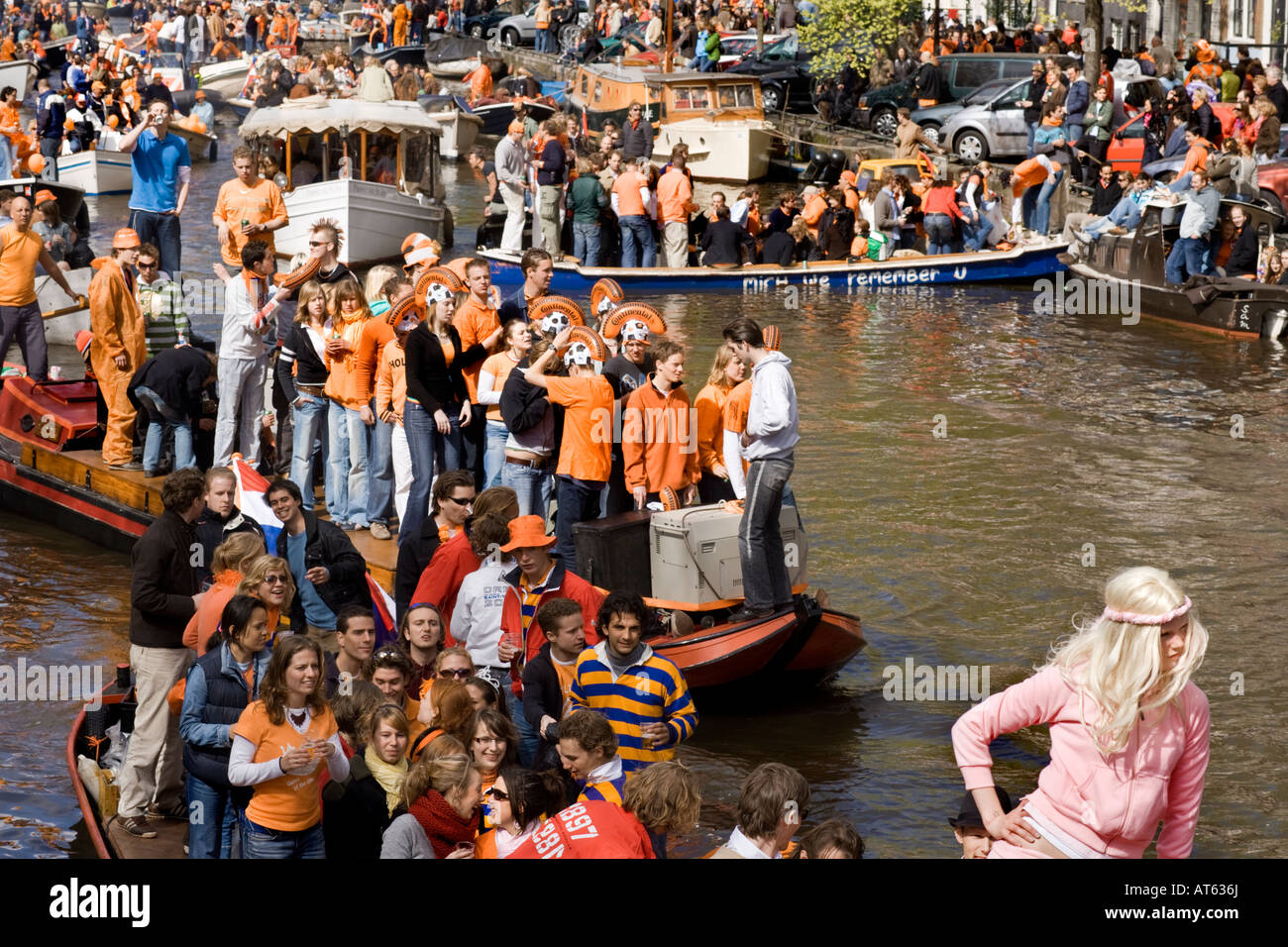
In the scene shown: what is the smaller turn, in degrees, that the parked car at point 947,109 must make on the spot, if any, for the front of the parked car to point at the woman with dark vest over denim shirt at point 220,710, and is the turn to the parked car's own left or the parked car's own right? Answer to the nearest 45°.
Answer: approximately 45° to the parked car's own left

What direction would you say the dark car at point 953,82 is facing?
to the viewer's left

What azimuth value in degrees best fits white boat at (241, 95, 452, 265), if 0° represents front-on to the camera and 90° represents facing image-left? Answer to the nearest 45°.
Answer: approximately 0°

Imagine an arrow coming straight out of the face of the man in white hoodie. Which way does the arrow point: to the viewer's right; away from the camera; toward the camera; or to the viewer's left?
to the viewer's left

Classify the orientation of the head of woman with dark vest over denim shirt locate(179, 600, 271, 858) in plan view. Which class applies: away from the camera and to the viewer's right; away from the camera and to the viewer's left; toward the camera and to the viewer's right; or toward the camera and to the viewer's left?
toward the camera and to the viewer's right

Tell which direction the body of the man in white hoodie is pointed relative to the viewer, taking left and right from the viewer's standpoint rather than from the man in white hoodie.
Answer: facing to the left of the viewer

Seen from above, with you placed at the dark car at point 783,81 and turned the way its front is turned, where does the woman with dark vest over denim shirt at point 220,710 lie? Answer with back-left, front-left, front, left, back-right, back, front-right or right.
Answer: front-left
